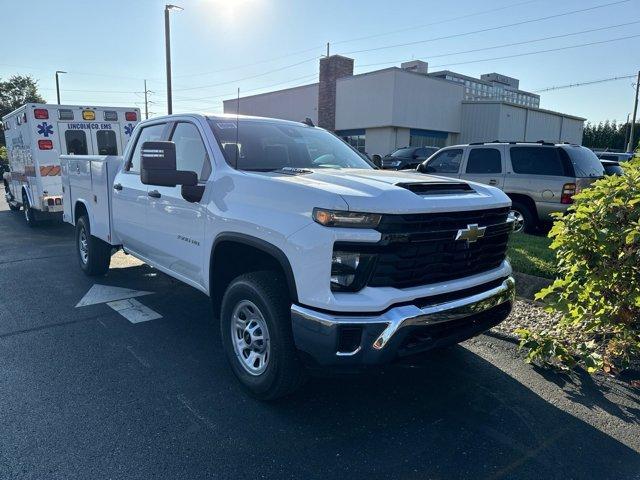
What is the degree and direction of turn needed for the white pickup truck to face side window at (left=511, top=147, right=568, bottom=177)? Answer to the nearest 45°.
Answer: approximately 90° to its left

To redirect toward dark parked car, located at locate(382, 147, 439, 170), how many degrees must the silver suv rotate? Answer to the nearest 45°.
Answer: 0° — it already faces it

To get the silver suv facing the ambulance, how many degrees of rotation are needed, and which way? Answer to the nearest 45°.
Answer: approximately 45° to its left

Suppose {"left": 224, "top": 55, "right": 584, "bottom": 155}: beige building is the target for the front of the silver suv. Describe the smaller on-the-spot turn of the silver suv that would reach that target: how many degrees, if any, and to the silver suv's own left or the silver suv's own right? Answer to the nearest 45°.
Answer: approximately 45° to the silver suv's own right

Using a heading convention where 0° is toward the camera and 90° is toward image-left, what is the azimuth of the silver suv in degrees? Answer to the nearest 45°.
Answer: approximately 135°

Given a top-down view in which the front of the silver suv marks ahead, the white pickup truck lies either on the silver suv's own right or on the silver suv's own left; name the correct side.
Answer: on the silver suv's own left

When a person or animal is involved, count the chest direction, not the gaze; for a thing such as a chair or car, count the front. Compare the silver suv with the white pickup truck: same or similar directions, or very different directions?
very different directions

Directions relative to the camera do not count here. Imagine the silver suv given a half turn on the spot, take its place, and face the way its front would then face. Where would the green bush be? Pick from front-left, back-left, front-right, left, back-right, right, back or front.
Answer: front-right

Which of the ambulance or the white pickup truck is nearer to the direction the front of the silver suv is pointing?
the ambulance

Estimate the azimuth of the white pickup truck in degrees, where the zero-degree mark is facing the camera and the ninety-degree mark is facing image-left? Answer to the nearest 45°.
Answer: approximately 315°

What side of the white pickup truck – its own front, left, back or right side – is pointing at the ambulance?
back
